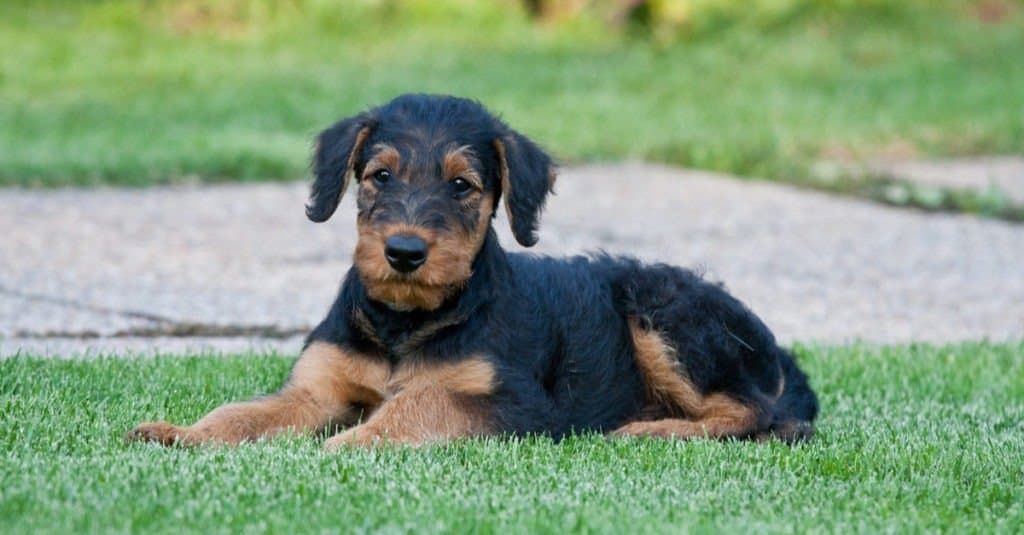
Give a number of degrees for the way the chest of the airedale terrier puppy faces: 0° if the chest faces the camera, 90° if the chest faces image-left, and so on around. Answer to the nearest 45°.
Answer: approximately 45°
